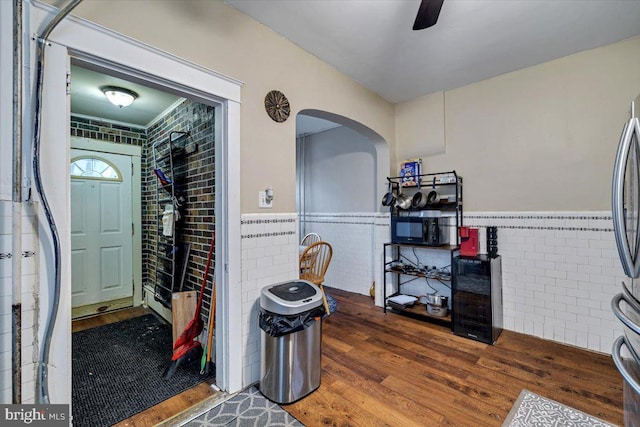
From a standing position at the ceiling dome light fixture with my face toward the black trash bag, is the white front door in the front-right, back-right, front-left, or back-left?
back-left

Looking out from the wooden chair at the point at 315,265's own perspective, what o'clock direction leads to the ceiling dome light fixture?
The ceiling dome light fixture is roughly at 10 o'clock from the wooden chair.

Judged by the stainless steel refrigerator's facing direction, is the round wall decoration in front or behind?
in front

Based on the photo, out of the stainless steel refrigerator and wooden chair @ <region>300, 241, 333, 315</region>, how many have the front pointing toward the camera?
0

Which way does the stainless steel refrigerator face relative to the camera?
to the viewer's left

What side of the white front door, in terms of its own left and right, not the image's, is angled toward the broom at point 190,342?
front

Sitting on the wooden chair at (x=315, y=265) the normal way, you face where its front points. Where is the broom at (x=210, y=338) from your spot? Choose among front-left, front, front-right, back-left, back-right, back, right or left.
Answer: left

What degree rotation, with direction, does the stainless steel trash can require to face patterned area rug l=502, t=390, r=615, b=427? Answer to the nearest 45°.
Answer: approximately 45° to its left

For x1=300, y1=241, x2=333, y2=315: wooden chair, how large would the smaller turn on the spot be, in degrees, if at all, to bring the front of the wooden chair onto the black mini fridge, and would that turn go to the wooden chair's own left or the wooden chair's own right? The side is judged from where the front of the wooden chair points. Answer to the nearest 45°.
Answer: approximately 135° to the wooden chair's own right

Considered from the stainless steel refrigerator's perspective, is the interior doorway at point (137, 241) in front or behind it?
in front

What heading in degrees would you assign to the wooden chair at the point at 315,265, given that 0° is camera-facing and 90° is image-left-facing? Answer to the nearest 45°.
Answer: approximately 135°

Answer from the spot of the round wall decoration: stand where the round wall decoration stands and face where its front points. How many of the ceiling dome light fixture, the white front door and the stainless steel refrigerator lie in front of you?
1

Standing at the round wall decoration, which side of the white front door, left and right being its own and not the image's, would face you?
front
